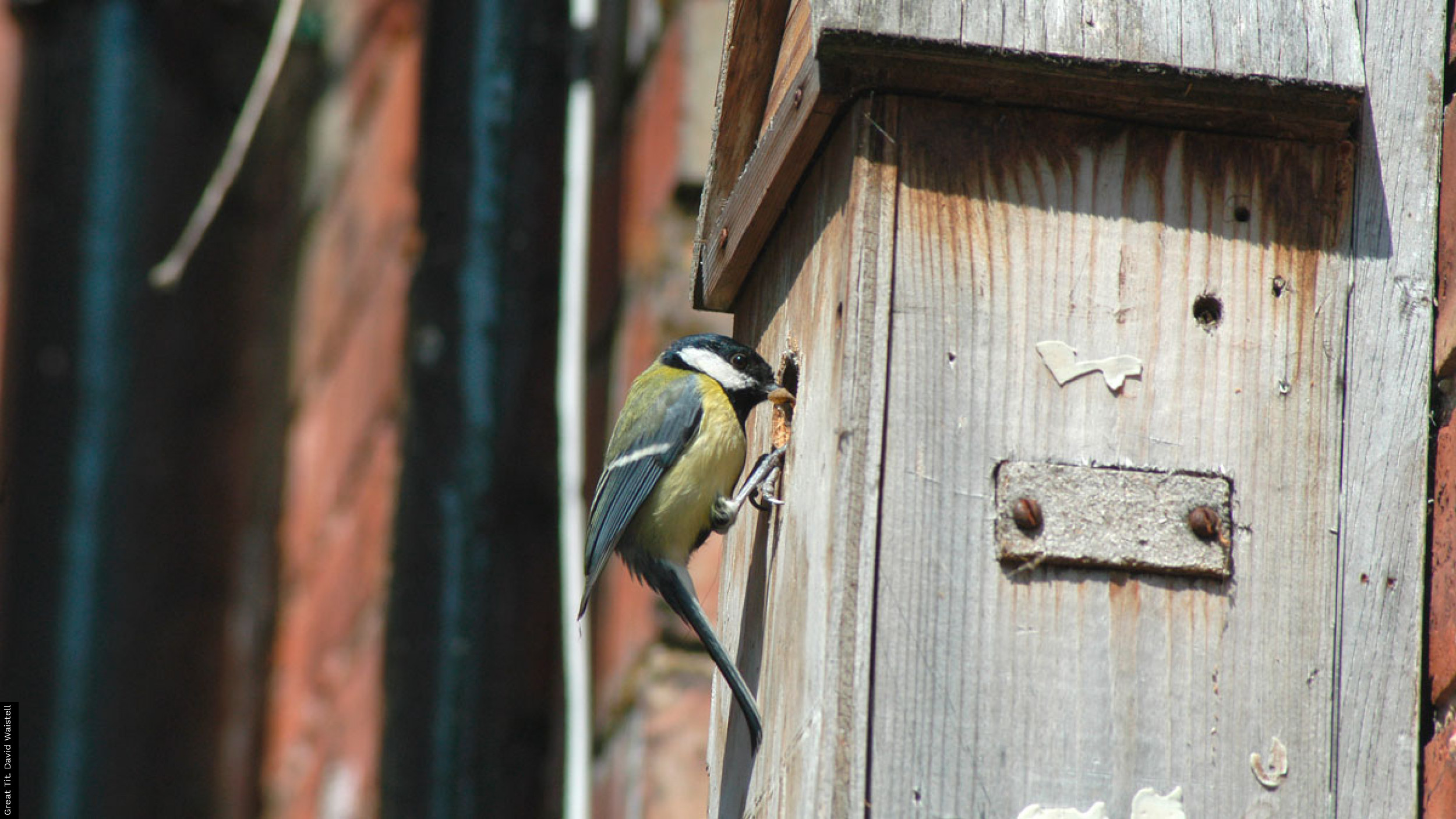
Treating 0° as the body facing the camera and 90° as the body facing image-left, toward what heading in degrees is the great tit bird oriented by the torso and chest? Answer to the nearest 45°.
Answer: approximately 270°
